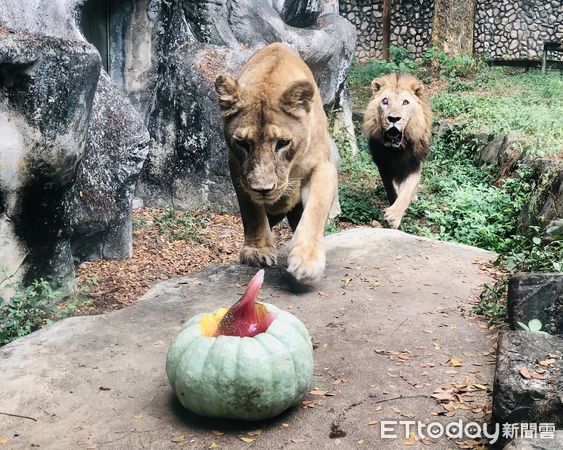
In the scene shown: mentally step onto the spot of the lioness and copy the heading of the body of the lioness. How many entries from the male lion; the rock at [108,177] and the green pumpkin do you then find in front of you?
1

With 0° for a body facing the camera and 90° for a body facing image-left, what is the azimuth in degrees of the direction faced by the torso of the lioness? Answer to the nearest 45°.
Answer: approximately 0°

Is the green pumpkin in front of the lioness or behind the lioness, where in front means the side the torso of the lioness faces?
in front

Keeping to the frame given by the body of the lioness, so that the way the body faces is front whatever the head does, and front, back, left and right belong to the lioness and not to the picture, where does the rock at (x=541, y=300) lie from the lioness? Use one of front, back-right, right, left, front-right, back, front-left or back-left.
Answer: front-left

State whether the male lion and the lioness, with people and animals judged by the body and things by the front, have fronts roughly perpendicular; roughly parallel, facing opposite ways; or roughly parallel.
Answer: roughly parallel

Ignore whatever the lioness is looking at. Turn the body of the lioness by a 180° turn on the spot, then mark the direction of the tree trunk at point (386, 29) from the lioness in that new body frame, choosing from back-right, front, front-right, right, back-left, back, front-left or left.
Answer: front

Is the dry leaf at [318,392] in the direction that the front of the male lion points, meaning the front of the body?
yes

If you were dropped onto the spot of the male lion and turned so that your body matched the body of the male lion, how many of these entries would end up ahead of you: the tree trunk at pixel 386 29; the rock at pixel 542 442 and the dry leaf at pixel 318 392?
2

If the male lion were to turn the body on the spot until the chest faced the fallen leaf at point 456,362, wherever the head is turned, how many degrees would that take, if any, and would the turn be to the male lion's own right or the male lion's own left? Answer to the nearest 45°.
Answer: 0° — it already faces it

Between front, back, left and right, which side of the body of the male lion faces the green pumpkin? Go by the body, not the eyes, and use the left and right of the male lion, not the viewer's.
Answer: front

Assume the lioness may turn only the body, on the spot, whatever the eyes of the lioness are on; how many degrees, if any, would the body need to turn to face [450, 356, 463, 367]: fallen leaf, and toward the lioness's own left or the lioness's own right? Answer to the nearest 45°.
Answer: approximately 45° to the lioness's own left

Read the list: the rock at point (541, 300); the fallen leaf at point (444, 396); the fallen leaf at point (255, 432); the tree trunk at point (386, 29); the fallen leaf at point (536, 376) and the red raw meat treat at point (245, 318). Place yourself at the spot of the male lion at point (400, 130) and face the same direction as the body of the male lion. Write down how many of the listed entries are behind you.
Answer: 1

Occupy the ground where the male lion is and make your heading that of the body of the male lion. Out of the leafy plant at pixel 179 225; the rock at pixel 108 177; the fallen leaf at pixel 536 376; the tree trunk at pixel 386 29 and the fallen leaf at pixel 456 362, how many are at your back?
1

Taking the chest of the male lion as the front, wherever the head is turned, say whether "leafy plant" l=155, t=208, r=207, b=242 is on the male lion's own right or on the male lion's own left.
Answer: on the male lion's own right

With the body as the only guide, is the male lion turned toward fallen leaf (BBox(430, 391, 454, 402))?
yes

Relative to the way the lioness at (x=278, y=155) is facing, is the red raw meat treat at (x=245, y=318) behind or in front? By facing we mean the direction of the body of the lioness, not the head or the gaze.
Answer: in front

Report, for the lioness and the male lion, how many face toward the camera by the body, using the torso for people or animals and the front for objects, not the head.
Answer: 2

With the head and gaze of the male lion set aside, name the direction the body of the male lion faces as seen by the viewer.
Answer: toward the camera
